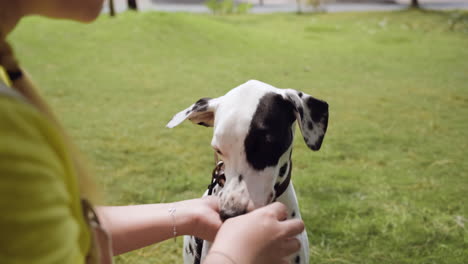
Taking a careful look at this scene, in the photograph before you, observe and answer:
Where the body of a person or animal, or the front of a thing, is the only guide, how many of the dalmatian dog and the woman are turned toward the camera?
1

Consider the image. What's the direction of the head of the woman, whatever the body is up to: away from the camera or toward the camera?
away from the camera

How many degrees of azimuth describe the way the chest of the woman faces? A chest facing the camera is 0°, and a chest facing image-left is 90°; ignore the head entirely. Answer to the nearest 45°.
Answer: approximately 270°

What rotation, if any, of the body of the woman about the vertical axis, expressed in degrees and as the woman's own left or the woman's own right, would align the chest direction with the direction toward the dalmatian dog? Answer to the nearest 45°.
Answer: approximately 45° to the woman's own left
